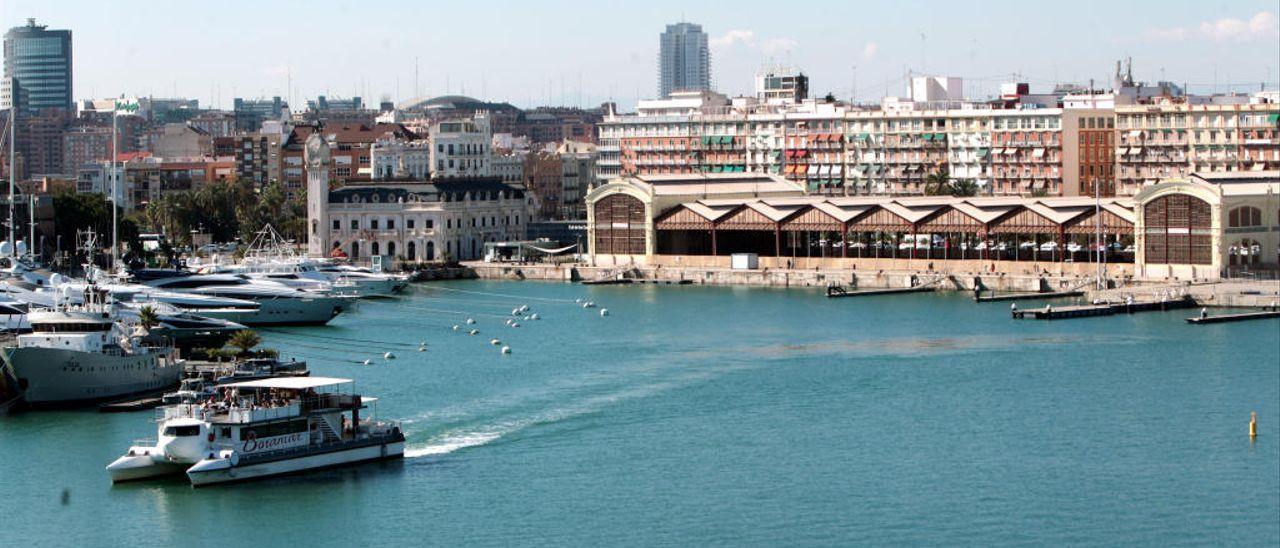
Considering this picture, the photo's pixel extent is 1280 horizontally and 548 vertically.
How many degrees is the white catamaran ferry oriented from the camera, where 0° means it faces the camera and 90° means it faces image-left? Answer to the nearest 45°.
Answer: approximately 45°

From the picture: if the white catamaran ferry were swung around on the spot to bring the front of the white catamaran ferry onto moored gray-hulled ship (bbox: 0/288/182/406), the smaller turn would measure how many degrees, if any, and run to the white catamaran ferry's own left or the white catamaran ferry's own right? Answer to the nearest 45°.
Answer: approximately 90° to the white catamaran ferry's own right
